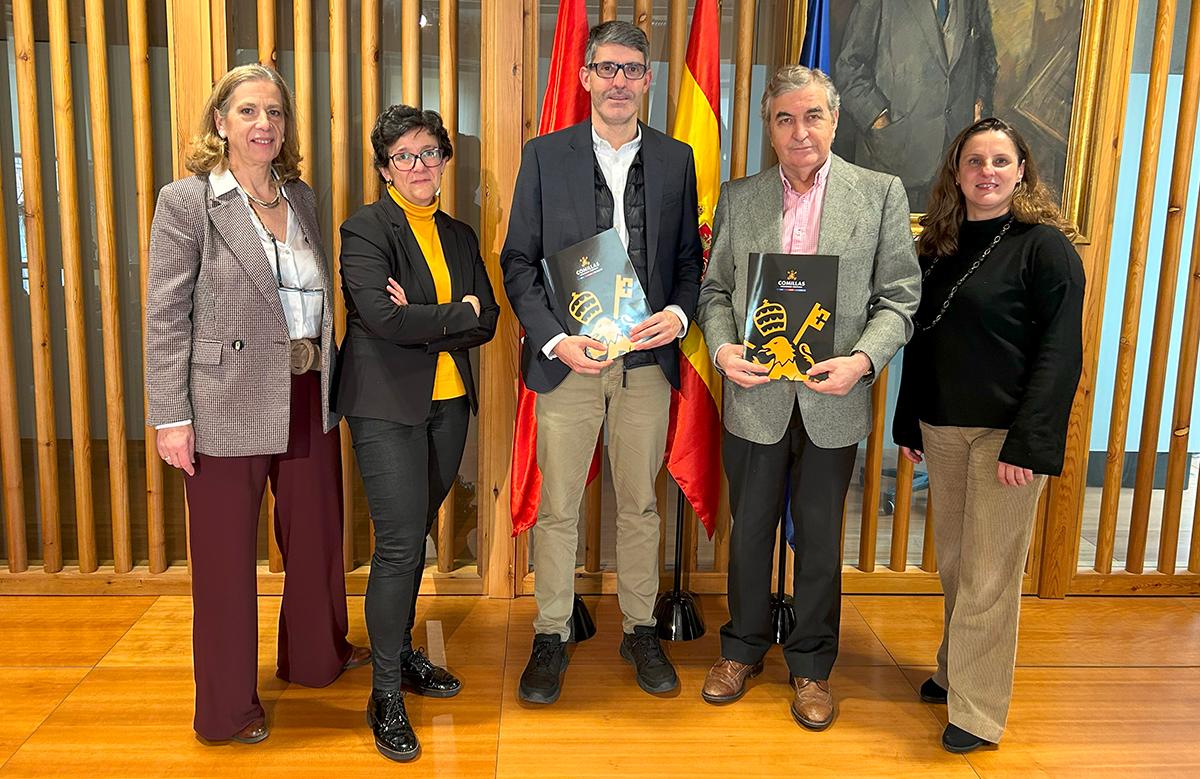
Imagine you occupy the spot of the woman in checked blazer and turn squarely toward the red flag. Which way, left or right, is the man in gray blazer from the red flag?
right

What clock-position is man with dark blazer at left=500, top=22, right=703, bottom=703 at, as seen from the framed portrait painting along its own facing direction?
The man with dark blazer is roughly at 1 o'clock from the framed portrait painting.

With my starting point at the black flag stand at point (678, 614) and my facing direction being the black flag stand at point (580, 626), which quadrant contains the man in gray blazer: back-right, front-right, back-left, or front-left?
back-left

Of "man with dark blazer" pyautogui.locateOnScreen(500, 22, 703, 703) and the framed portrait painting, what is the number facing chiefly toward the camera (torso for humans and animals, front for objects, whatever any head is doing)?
2

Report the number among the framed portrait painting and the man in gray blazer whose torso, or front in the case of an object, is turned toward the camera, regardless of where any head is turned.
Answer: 2

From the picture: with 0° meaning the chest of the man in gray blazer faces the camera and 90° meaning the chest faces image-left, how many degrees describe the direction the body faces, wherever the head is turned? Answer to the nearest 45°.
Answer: approximately 0°

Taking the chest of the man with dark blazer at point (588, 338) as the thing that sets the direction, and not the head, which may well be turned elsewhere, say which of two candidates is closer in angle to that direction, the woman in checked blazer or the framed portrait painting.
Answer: the woman in checked blazer

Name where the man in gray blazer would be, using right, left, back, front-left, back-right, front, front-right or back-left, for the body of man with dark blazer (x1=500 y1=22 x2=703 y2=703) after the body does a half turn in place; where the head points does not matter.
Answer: right

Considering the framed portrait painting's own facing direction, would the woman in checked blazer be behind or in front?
in front
